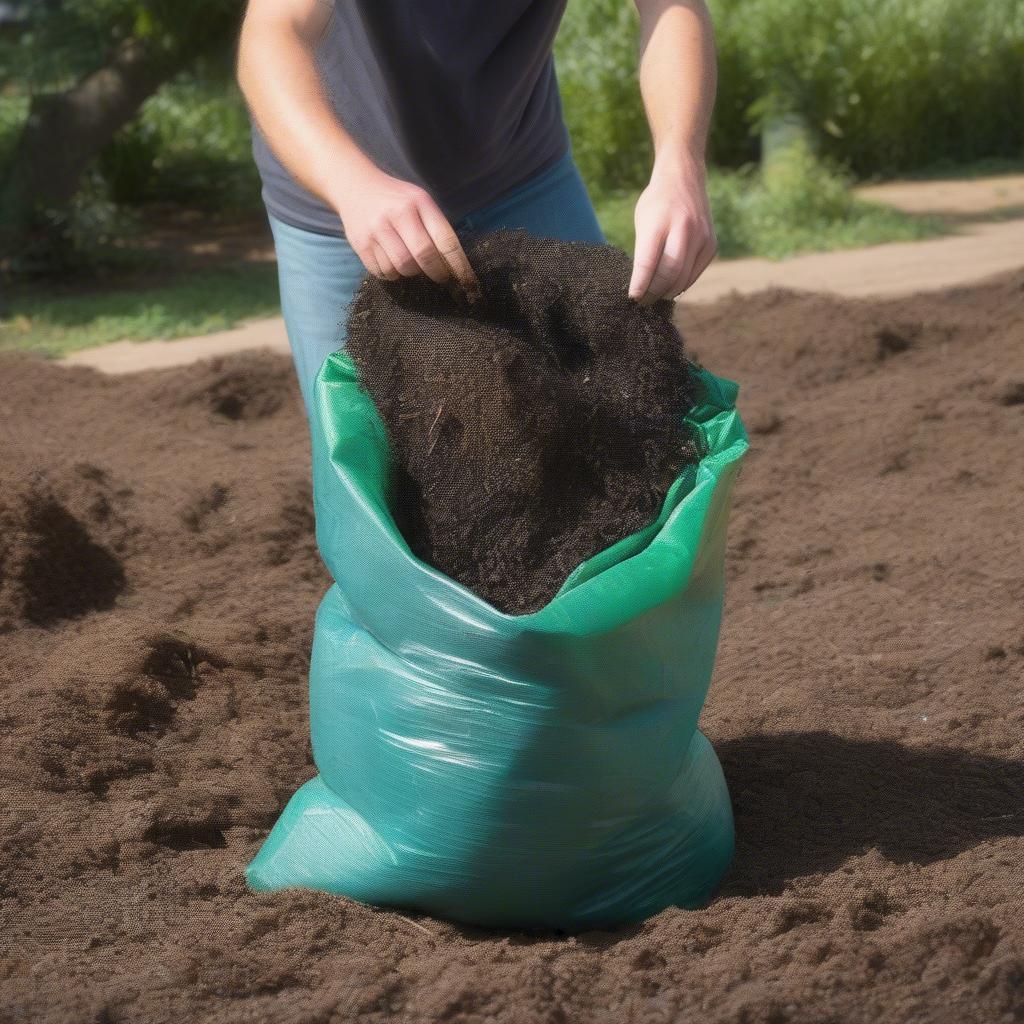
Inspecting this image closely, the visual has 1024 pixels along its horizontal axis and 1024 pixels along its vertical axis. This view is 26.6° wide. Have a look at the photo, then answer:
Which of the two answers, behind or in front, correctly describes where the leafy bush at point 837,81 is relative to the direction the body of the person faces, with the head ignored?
behind

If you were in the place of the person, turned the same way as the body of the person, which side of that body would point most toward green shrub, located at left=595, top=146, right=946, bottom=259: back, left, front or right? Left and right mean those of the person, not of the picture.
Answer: back

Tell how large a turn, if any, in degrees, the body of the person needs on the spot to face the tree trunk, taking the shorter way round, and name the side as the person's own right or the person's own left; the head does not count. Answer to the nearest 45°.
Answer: approximately 180°

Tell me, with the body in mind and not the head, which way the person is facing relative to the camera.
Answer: toward the camera
